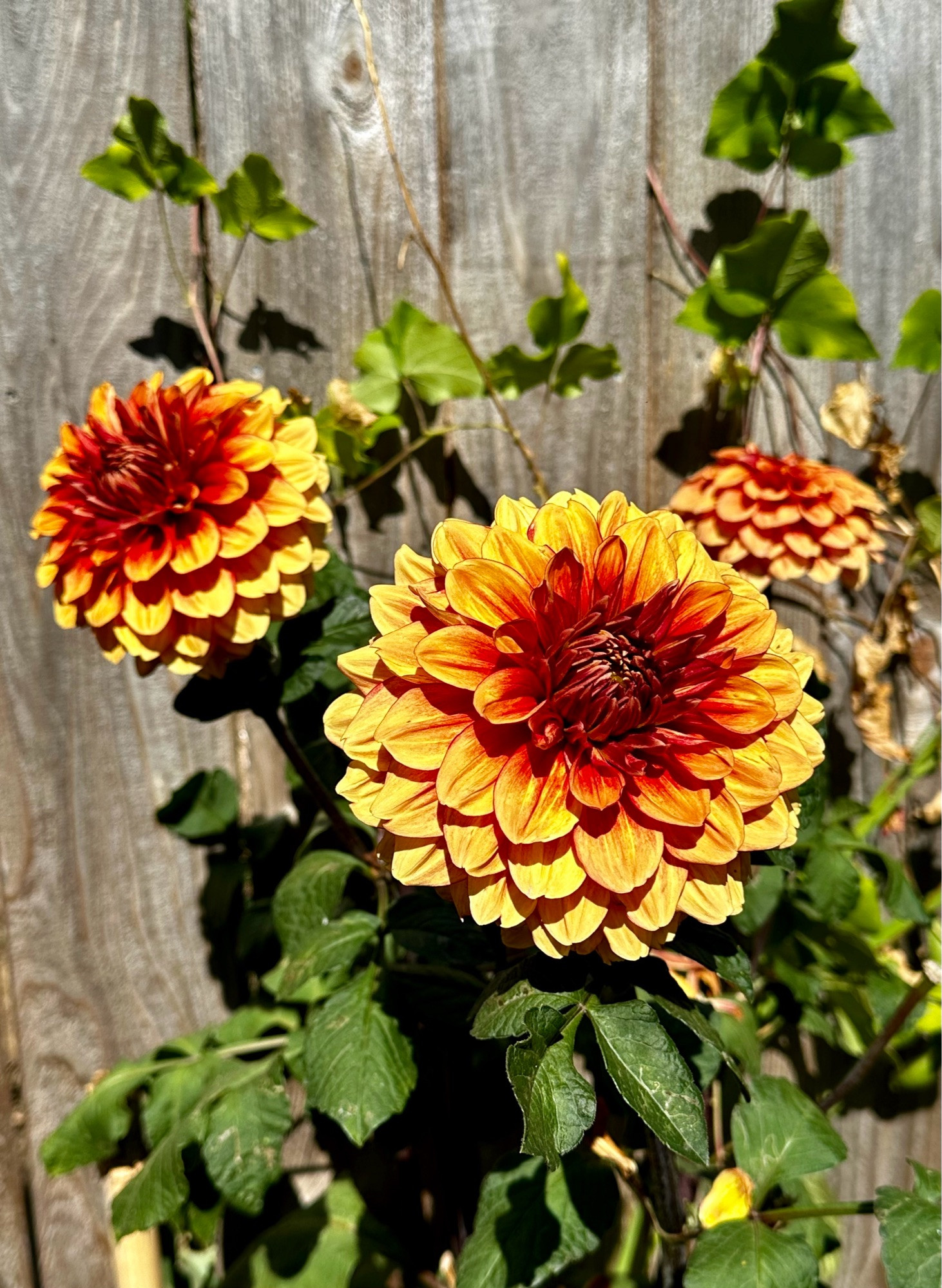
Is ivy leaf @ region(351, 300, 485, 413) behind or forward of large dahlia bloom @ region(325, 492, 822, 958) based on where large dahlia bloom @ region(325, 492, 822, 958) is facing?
behind

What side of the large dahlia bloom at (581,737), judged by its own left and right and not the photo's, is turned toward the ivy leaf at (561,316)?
back

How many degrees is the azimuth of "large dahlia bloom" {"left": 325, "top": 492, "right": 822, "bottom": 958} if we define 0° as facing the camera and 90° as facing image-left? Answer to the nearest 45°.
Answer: approximately 0°
